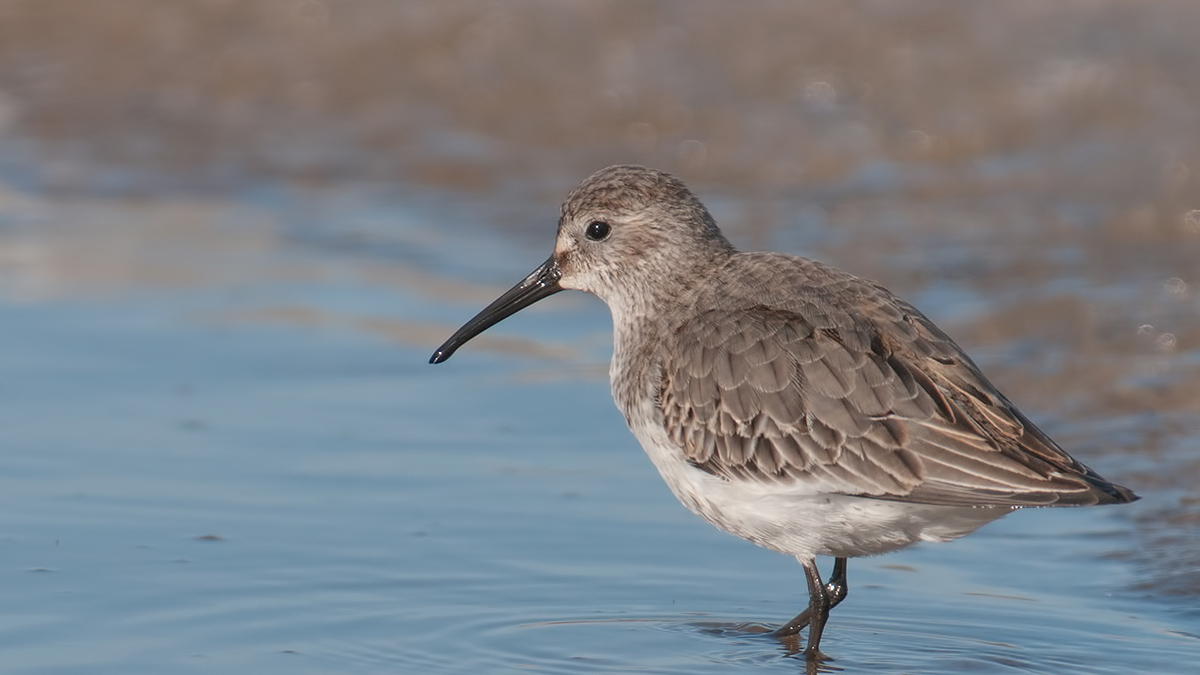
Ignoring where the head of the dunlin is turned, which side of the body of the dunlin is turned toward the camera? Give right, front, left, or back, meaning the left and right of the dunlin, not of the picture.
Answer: left
